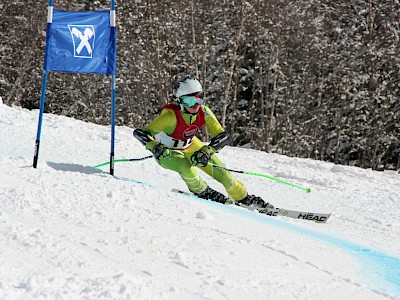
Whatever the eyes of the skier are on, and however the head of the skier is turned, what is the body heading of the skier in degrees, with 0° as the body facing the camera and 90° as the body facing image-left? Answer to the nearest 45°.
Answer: approximately 315°

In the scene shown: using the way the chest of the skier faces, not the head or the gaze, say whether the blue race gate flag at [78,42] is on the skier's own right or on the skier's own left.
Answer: on the skier's own right
